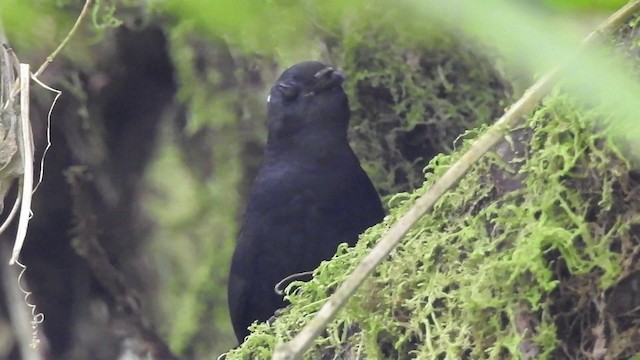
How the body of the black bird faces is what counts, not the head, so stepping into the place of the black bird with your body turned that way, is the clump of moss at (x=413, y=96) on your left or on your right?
on your left

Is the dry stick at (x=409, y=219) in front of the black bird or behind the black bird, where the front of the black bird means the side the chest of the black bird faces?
in front

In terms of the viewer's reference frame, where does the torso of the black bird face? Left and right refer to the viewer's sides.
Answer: facing the viewer and to the right of the viewer
